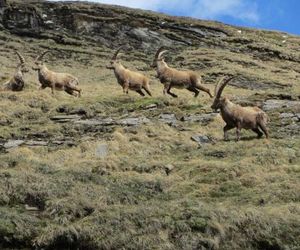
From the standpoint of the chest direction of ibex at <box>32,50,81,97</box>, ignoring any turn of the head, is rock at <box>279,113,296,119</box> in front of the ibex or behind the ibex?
behind

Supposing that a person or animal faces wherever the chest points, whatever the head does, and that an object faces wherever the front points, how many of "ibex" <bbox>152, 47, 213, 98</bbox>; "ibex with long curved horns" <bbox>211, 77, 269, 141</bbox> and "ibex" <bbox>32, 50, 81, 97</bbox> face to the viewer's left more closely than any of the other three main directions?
3

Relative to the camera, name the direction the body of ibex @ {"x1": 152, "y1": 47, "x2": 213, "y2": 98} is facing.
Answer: to the viewer's left

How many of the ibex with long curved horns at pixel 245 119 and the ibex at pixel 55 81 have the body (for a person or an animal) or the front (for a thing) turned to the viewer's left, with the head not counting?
2

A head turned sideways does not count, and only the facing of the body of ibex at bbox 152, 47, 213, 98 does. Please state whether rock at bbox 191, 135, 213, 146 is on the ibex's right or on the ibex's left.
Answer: on the ibex's left

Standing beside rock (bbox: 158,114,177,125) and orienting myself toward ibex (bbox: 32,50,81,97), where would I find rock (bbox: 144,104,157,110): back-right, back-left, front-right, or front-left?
front-right

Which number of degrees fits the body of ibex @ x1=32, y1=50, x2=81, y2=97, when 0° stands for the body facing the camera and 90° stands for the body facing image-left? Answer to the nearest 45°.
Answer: approximately 90°

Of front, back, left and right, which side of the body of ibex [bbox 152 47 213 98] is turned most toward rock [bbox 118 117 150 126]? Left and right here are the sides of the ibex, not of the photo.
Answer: left

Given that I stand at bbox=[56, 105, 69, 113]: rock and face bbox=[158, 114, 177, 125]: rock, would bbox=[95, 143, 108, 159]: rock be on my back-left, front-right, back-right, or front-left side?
front-right

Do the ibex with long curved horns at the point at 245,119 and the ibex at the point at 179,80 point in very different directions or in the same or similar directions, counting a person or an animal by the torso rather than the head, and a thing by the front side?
same or similar directions

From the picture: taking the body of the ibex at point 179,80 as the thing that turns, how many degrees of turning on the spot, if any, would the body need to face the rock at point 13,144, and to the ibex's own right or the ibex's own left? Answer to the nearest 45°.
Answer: approximately 45° to the ibex's own left

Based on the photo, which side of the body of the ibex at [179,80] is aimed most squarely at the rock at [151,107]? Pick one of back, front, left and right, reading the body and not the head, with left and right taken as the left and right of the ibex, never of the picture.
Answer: left

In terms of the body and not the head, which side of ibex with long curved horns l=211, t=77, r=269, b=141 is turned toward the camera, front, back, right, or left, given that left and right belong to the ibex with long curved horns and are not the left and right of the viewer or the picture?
left
